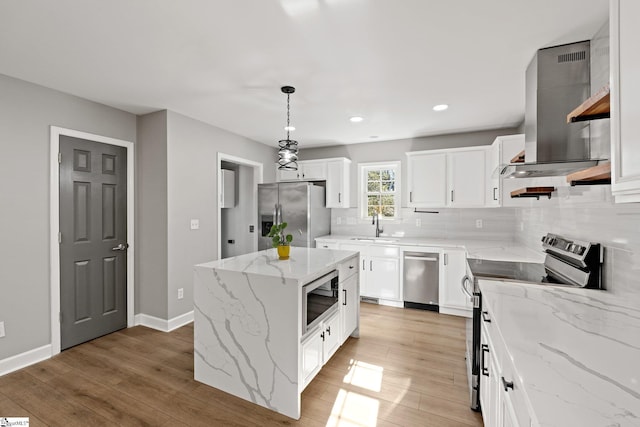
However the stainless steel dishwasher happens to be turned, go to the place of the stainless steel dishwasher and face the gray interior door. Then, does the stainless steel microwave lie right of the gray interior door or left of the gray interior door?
left

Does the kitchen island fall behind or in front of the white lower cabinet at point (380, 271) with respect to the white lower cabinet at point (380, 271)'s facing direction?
in front

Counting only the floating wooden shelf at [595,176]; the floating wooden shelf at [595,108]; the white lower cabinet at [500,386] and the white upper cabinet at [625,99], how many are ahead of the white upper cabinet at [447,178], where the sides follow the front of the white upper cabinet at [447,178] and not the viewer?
4

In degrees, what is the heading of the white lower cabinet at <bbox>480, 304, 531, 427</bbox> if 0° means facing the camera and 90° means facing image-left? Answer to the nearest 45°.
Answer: approximately 90°

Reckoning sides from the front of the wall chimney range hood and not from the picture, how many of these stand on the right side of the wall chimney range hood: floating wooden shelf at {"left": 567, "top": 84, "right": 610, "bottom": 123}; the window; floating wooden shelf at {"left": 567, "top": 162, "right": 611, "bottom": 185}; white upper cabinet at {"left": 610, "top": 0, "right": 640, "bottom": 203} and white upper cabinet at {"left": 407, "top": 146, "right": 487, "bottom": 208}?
2

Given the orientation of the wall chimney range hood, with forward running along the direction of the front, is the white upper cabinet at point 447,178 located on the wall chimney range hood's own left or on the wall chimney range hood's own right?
on the wall chimney range hood's own right

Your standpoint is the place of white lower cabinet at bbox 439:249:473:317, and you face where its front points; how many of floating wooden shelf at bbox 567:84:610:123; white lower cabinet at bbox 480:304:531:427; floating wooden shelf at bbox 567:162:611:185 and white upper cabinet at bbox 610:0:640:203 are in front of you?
4

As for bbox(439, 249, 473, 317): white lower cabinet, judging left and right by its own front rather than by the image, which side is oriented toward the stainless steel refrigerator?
right

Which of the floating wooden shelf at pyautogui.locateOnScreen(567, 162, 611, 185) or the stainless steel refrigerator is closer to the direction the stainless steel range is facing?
the stainless steel refrigerator
